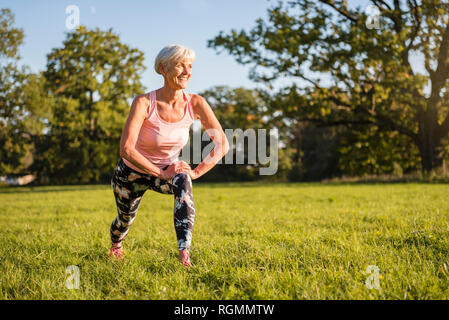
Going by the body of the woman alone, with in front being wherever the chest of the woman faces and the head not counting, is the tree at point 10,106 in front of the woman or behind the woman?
behind

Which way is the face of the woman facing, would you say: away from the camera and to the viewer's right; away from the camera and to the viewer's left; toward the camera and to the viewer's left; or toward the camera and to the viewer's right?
toward the camera and to the viewer's right

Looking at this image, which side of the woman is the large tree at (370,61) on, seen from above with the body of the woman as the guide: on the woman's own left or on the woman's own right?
on the woman's own left

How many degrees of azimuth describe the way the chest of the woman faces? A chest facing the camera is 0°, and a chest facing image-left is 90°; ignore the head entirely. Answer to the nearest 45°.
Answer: approximately 315°

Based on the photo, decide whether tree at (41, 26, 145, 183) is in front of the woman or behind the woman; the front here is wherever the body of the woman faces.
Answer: behind
